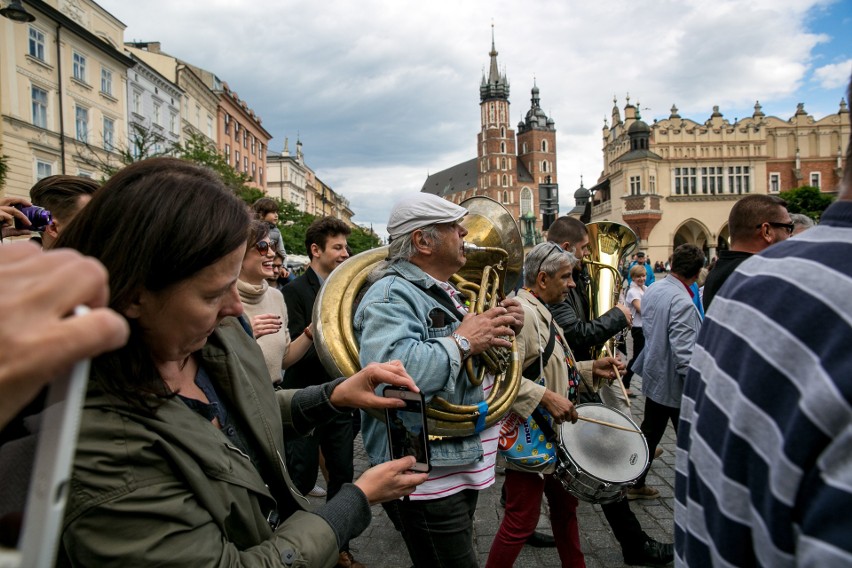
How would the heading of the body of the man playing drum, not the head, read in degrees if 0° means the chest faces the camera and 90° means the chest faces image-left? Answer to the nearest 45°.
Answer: approximately 270°

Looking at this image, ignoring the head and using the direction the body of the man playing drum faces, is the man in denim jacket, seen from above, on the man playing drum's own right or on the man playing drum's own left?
on the man playing drum's own right

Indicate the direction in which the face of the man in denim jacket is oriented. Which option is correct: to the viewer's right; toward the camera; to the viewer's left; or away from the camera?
to the viewer's right

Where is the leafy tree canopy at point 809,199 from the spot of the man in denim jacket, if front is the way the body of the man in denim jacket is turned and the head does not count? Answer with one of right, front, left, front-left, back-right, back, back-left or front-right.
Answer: front-left

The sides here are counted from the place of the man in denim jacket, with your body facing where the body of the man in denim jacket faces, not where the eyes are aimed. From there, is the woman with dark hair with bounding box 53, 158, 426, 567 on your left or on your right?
on your right

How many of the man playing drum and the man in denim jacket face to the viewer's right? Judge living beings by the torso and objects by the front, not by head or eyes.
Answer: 2

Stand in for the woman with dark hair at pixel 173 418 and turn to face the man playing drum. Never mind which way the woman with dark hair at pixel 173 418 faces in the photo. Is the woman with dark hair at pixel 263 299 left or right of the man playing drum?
left

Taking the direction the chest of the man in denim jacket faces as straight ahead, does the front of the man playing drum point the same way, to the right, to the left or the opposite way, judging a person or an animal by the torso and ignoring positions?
the same way

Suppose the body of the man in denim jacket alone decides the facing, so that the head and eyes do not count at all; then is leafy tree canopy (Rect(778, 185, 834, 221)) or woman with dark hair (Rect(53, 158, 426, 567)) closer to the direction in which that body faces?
the leafy tree canopy

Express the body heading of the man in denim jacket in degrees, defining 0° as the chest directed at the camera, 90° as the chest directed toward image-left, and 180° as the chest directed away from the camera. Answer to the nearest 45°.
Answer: approximately 270°

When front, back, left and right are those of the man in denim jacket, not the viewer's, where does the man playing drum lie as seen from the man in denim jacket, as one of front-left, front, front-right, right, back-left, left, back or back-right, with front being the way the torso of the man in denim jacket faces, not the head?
front-left

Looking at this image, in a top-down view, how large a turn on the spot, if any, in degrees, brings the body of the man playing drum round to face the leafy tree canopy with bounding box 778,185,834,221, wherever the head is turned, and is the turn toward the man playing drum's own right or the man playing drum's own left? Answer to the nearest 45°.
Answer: approximately 45° to the man playing drum's own left

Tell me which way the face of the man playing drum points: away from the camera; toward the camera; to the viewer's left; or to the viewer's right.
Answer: to the viewer's right
